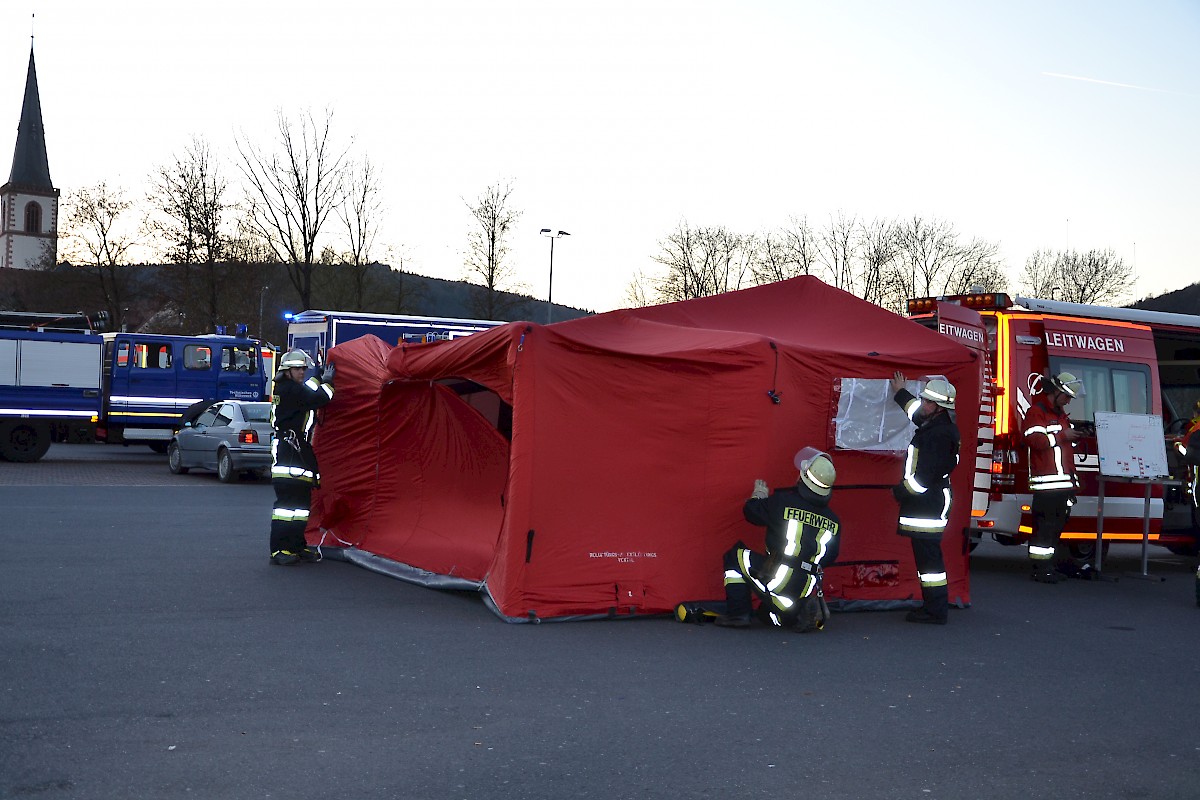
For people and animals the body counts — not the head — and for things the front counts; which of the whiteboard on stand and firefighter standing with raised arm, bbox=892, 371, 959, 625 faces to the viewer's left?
the firefighter standing with raised arm

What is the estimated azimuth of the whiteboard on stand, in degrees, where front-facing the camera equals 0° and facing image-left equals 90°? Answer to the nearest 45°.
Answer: approximately 0°

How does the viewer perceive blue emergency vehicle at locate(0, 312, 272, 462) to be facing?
facing to the right of the viewer

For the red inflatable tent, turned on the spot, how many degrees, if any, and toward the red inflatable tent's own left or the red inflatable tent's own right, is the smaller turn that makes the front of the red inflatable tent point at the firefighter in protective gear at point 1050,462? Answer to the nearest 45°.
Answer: approximately 180°

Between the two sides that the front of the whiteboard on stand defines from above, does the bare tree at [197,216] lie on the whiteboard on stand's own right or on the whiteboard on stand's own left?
on the whiteboard on stand's own right

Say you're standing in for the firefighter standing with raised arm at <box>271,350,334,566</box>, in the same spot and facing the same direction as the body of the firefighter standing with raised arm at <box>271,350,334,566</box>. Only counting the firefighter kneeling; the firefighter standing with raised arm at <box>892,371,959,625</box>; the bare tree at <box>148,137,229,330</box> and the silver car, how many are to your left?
2

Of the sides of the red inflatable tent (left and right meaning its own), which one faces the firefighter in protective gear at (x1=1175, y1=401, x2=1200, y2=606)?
back

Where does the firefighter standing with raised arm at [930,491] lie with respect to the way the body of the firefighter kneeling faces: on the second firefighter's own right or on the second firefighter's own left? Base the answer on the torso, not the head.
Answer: on the second firefighter's own right

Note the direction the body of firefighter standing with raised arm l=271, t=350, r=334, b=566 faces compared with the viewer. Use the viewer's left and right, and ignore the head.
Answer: facing to the right of the viewer

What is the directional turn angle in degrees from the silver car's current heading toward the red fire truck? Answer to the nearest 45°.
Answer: approximately 180°

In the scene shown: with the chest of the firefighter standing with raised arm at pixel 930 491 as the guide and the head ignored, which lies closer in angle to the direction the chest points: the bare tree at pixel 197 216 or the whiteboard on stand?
the bare tree

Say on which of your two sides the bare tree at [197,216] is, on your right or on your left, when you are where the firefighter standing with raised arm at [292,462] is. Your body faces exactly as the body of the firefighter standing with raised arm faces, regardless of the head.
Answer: on your left

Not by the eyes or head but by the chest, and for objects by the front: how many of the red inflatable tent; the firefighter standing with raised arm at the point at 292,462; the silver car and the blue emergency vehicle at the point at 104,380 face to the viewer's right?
2
